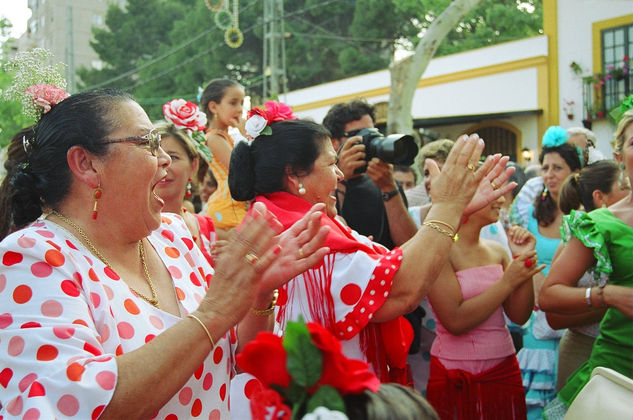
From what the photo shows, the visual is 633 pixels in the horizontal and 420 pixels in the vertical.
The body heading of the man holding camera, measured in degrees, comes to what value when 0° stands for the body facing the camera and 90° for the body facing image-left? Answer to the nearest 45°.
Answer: approximately 315°

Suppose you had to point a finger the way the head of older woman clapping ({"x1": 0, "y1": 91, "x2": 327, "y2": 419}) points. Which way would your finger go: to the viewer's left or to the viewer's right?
to the viewer's right

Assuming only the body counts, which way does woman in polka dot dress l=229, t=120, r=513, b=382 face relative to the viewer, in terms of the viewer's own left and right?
facing to the right of the viewer

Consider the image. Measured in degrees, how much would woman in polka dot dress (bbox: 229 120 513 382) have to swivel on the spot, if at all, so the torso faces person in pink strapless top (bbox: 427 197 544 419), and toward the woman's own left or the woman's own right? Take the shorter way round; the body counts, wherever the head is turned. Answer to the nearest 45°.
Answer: approximately 45° to the woman's own left

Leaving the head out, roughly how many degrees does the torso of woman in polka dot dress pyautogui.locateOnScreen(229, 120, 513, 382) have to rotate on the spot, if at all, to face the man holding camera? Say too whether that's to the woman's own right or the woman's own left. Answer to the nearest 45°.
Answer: approximately 90° to the woman's own left

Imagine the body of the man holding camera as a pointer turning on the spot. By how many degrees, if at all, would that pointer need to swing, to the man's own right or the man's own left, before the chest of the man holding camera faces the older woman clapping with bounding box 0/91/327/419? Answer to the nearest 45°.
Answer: approximately 45° to the man's own right

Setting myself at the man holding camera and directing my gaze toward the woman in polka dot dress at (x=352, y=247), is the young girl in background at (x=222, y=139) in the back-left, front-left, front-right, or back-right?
back-right

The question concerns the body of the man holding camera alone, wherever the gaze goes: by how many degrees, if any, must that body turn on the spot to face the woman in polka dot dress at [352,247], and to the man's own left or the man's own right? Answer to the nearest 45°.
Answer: approximately 45° to the man's own right
